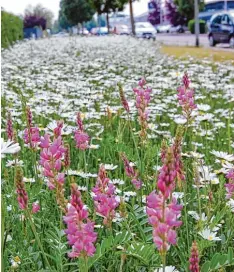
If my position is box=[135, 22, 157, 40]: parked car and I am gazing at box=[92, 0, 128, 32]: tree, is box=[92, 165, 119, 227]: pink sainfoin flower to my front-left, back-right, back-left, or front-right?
back-left
